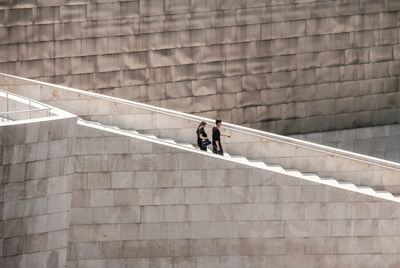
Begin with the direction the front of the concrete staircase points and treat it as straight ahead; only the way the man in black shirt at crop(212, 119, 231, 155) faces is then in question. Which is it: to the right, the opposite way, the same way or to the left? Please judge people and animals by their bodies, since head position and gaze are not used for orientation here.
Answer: the same way

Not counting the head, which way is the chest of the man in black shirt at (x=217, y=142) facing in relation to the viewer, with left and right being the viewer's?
facing to the right of the viewer

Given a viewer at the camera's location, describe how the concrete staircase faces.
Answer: facing to the right of the viewer
